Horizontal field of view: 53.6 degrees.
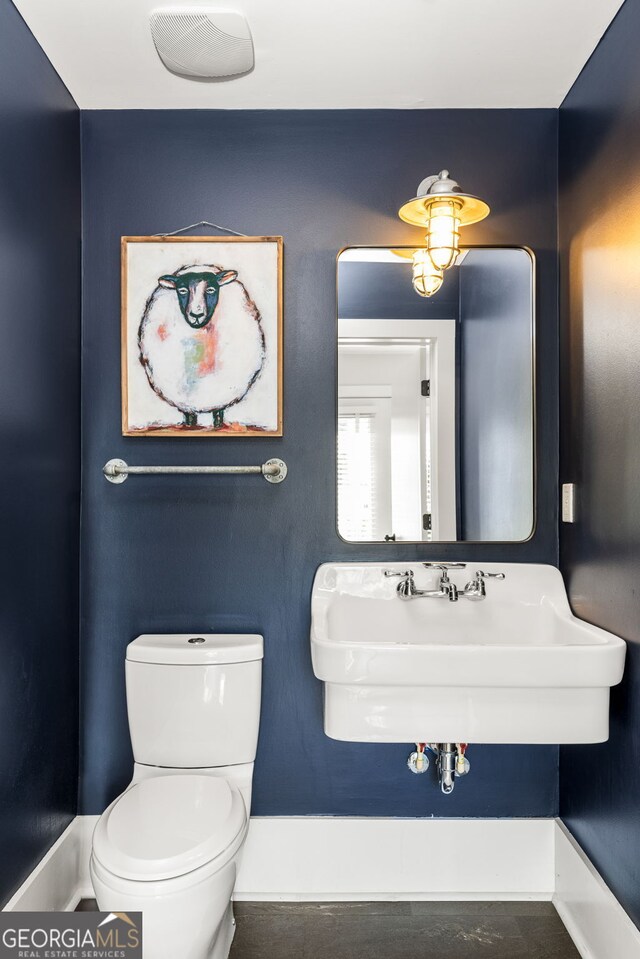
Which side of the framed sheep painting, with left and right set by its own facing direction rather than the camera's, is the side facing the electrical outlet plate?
left

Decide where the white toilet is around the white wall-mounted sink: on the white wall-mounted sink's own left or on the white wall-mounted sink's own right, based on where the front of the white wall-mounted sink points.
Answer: on the white wall-mounted sink's own right

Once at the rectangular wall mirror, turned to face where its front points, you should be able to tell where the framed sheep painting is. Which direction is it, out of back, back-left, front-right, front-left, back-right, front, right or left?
right

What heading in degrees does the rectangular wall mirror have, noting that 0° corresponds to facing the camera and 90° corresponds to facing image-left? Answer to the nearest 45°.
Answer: approximately 0°

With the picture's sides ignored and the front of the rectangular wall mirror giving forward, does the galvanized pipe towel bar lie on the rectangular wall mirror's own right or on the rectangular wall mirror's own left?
on the rectangular wall mirror's own right

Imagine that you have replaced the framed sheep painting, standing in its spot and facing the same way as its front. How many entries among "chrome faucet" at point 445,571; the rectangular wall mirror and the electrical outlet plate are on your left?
3

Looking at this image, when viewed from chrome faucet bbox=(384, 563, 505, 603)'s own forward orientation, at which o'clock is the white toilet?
The white toilet is roughly at 2 o'clock from the chrome faucet.
